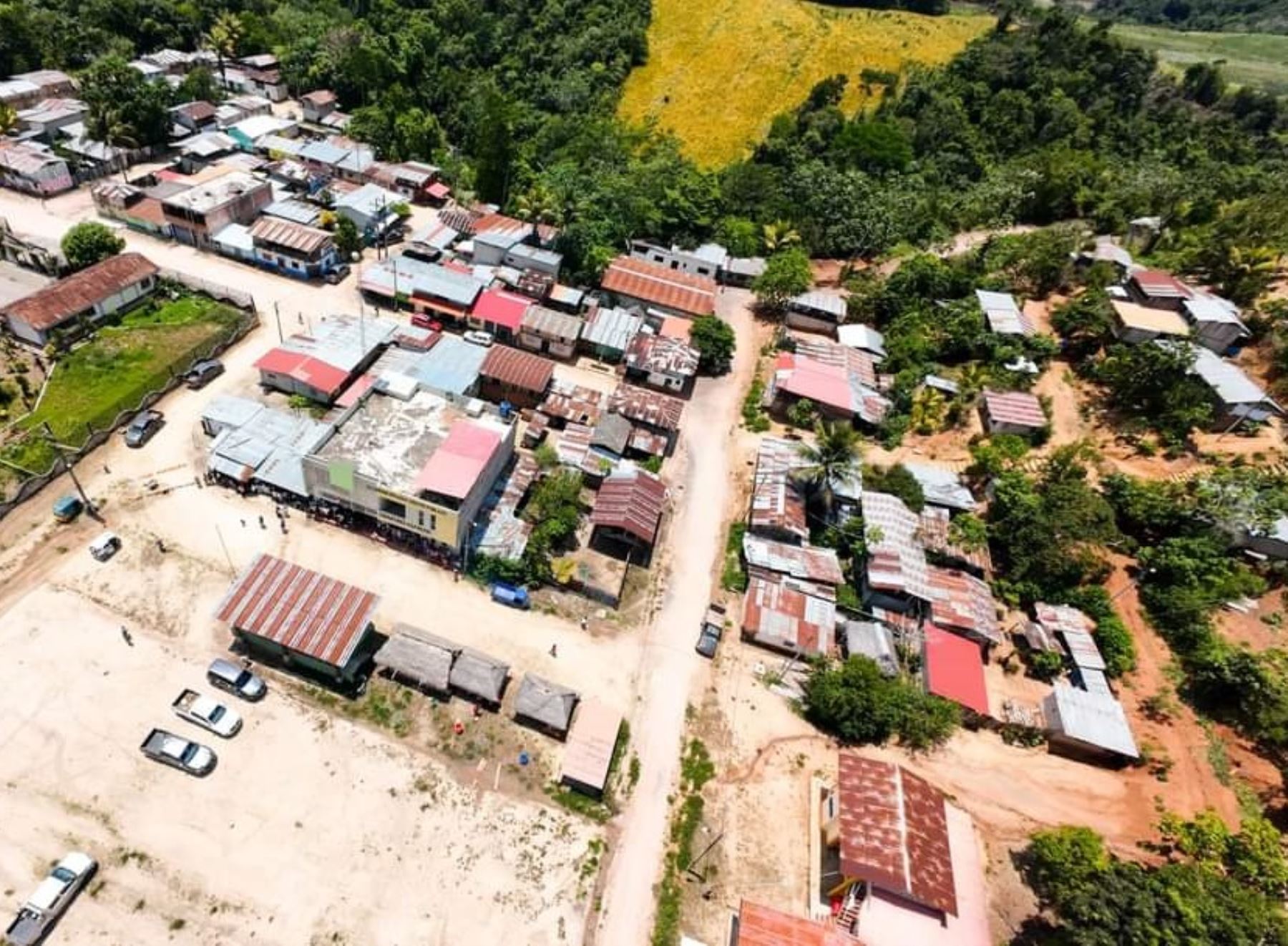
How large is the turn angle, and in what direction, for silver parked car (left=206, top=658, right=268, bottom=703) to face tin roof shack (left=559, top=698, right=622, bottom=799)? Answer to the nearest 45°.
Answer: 0° — it already faces it

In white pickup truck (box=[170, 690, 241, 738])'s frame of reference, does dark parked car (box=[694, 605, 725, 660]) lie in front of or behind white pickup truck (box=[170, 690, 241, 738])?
in front

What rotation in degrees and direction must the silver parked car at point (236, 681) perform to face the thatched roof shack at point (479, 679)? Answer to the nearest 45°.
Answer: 0° — it already faces it

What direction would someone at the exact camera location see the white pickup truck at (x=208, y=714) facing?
facing the viewer and to the right of the viewer

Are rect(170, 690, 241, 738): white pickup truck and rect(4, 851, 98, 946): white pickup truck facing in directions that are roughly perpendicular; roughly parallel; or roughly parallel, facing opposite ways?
roughly perpendicular

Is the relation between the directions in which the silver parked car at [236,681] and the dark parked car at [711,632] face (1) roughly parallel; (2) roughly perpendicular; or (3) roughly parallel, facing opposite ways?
roughly perpendicular

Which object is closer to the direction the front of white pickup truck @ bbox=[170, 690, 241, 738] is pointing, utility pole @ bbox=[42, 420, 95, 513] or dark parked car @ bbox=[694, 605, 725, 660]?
the dark parked car

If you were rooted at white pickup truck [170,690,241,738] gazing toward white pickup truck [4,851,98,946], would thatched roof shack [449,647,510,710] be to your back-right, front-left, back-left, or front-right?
back-left

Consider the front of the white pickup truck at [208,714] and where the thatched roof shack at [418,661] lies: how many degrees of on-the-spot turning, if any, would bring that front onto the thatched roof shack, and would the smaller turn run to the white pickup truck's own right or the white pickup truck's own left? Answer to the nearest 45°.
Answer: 0° — it already faces it

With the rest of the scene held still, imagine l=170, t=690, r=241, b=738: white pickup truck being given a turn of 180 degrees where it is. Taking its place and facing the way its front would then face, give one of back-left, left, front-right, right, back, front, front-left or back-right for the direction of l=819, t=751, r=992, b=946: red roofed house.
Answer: back

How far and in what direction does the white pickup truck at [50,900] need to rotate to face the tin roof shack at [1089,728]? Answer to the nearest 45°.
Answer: approximately 90° to its right

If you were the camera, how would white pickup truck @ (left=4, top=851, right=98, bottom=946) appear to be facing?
facing away from the viewer and to the right of the viewer
